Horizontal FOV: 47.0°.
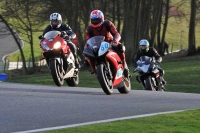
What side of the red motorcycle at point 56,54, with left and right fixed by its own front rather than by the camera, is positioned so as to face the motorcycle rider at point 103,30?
left

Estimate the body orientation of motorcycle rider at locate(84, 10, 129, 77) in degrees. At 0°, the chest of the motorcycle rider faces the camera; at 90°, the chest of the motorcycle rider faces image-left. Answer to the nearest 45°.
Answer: approximately 45°

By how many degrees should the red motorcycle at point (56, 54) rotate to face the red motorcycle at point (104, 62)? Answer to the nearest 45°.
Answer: approximately 90° to its left

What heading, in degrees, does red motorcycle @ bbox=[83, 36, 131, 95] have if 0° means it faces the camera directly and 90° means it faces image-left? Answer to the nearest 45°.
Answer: approximately 45°

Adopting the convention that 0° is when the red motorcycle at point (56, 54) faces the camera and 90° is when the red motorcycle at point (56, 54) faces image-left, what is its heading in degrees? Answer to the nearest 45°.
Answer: approximately 45°

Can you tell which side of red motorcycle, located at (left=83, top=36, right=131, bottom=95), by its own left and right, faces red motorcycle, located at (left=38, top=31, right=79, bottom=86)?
right
